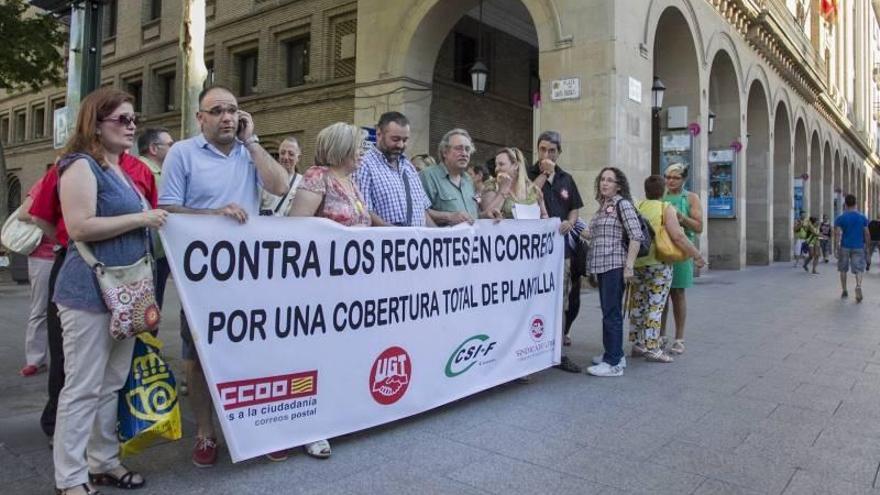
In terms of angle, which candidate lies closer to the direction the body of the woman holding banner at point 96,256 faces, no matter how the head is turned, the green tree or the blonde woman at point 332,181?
the blonde woman

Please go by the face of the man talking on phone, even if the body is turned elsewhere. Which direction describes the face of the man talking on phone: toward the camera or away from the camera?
toward the camera

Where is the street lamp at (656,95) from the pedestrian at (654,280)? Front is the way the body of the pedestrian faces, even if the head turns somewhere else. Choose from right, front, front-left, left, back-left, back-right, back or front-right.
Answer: front-left

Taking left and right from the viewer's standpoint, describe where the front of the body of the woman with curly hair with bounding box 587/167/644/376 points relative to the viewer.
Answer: facing the viewer and to the left of the viewer

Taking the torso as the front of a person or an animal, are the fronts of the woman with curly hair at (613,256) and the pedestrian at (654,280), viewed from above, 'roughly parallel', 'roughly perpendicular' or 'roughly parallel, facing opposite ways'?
roughly parallel, facing opposite ways

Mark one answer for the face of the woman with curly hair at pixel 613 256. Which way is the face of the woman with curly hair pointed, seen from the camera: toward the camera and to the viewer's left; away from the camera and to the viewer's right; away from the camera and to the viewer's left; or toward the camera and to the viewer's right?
toward the camera and to the viewer's left

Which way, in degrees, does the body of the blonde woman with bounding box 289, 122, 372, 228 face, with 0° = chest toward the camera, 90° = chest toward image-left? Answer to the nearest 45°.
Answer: approximately 315°

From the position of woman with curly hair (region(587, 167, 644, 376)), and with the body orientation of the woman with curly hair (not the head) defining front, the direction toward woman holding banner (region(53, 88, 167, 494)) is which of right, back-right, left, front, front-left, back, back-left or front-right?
front
